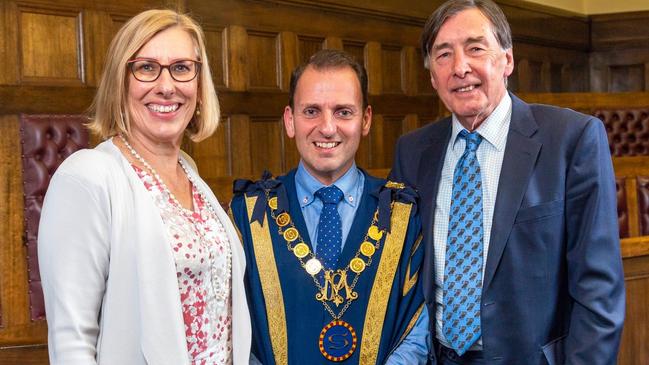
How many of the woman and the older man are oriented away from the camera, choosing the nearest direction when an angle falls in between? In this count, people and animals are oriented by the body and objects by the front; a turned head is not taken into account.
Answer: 0

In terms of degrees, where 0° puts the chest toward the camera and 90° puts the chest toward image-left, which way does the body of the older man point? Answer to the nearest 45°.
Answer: approximately 45°

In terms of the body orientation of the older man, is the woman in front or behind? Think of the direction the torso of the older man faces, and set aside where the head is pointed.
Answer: in front

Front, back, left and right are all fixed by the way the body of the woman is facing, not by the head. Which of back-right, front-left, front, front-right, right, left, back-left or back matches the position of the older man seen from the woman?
front-left

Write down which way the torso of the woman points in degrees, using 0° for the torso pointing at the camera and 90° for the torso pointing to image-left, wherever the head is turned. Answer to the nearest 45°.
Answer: approximately 315°
